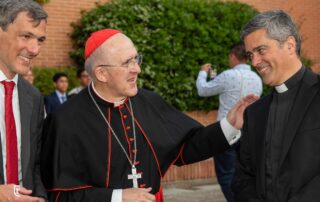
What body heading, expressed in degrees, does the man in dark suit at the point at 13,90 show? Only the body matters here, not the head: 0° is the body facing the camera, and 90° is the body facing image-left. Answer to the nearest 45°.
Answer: approximately 315°

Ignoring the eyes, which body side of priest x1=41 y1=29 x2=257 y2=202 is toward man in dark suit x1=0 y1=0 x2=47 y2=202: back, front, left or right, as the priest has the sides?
right

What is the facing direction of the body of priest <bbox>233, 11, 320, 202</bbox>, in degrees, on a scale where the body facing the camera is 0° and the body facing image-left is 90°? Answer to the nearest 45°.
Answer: approximately 45°

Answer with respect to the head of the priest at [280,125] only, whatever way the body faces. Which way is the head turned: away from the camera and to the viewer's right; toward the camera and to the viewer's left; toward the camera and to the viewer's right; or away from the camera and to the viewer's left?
toward the camera and to the viewer's left

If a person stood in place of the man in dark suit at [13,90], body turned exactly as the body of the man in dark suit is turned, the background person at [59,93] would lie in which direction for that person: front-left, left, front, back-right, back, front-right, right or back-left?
back-left

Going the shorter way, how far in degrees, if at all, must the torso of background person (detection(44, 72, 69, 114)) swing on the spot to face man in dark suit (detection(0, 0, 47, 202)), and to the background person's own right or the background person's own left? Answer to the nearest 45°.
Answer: approximately 45° to the background person's own right

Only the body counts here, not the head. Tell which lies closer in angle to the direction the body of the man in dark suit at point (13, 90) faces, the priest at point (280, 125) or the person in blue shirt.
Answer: the priest

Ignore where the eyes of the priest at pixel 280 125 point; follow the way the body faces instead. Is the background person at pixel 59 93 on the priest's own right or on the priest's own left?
on the priest's own right
